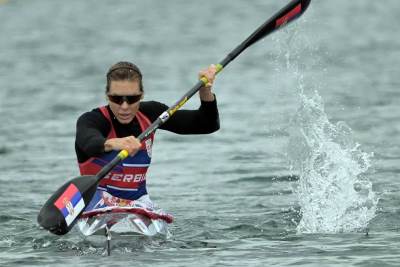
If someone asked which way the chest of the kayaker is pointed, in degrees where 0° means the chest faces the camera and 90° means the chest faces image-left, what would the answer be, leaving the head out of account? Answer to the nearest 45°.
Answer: approximately 0°

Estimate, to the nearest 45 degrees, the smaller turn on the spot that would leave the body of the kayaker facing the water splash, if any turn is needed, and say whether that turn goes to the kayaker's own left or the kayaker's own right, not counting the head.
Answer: approximately 135° to the kayaker's own left
